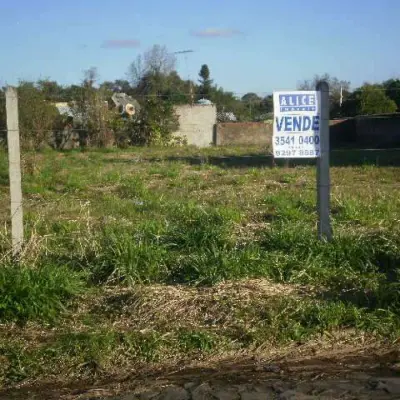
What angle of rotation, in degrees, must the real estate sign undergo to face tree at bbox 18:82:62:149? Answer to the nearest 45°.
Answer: approximately 135° to its right

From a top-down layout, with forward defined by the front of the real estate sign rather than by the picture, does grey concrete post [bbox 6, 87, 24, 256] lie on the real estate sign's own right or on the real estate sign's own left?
on the real estate sign's own right

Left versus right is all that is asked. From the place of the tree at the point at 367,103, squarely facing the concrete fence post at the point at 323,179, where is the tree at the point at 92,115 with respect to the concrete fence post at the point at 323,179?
right

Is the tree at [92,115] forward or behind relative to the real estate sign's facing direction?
behind

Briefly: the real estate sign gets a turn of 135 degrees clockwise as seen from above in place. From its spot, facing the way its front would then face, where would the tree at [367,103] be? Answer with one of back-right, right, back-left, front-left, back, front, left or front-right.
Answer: front-right

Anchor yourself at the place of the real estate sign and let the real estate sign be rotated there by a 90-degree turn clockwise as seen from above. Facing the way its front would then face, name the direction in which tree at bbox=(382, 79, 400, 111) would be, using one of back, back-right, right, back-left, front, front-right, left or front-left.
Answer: right

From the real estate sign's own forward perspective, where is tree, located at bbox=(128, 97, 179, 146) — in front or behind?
behind

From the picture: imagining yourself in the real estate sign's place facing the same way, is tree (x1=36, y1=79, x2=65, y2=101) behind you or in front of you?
behind

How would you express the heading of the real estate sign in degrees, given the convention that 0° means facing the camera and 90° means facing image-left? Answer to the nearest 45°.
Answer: approximately 0°
